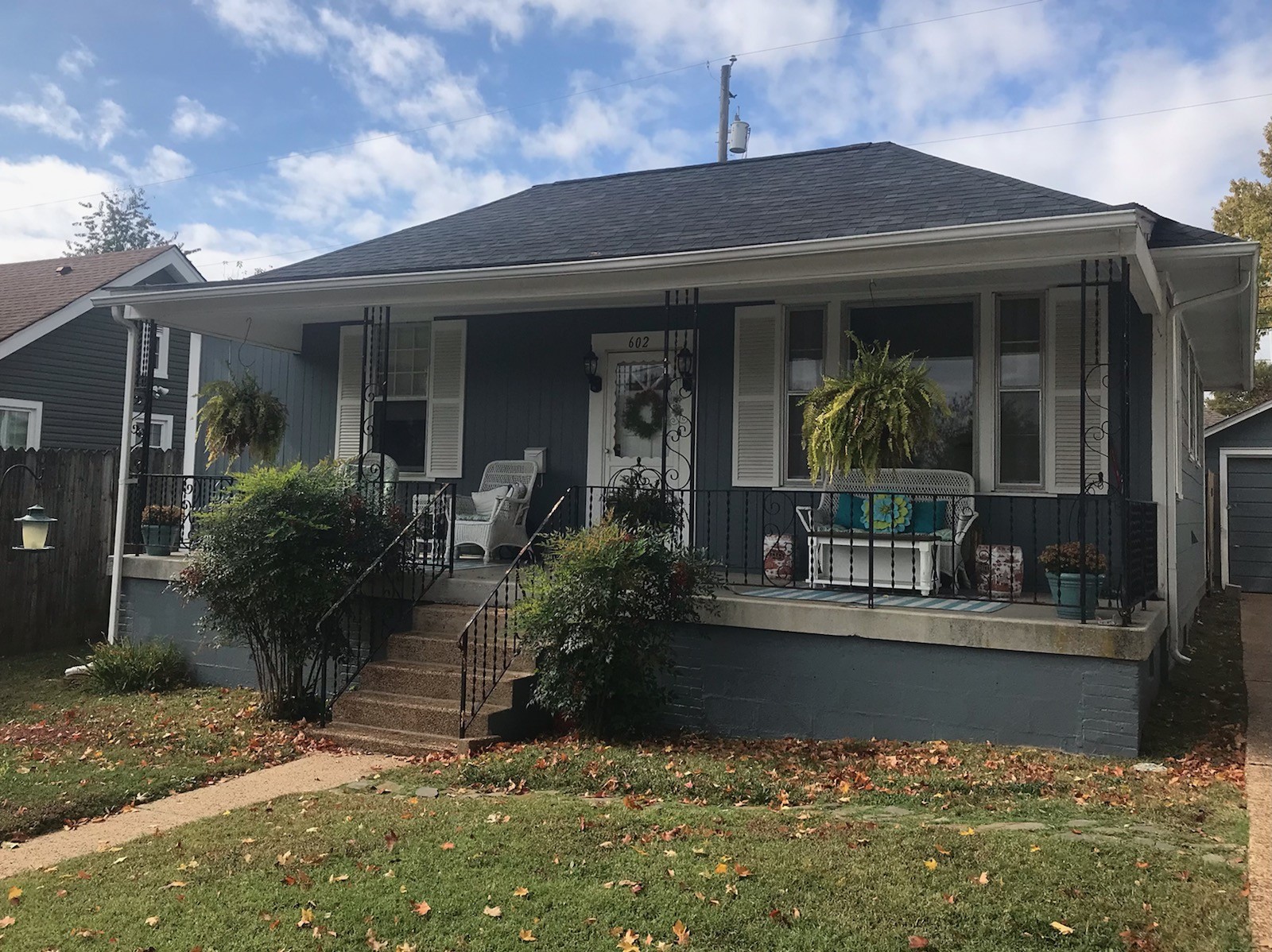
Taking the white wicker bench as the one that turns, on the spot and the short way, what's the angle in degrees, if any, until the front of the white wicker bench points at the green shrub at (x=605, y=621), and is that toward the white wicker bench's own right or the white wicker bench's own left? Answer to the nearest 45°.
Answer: approximately 45° to the white wicker bench's own right

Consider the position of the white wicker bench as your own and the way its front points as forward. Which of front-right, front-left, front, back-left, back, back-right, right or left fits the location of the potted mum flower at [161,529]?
right

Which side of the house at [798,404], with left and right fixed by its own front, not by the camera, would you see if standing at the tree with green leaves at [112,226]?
right

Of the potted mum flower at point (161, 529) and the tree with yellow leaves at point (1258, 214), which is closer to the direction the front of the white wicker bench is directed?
the potted mum flower

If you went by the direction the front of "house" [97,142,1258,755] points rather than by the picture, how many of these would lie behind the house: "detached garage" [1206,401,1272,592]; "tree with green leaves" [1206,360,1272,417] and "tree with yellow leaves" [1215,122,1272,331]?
3

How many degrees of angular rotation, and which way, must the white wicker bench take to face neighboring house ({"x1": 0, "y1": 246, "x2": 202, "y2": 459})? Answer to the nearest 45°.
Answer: approximately 90° to its right

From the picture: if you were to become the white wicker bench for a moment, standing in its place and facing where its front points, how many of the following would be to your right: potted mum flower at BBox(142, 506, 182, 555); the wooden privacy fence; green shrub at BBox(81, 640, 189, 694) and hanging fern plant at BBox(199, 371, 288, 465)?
4

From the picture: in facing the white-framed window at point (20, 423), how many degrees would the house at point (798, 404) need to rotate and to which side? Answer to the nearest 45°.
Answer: approximately 90° to its right

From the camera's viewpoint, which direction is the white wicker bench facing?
toward the camera

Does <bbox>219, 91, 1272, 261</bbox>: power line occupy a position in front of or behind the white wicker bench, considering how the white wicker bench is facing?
behind

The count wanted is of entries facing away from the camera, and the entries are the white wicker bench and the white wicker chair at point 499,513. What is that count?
0

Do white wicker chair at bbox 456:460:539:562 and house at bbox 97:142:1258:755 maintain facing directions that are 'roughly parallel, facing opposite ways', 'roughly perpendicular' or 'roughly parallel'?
roughly parallel

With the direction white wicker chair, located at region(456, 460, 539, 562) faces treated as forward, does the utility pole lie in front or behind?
behind

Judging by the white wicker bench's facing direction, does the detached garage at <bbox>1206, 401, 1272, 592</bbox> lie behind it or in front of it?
behind

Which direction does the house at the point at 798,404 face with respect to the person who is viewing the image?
facing the viewer and to the left of the viewer

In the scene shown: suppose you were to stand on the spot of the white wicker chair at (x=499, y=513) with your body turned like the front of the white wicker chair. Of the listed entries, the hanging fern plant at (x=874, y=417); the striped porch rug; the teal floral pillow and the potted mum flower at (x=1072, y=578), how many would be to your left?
4

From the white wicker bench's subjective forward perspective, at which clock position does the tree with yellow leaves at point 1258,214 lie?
The tree with yellow leaves is roughly at 7 o'clock from the white wicker bench.

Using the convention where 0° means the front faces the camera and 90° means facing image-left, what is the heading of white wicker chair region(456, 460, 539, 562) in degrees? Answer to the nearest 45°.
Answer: approximately 45°
